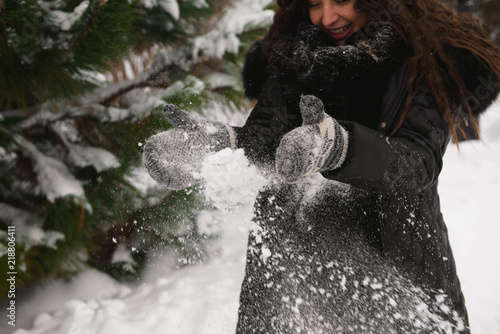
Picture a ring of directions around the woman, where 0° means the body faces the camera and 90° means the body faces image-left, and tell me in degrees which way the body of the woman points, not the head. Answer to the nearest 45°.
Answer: approximately 45°
